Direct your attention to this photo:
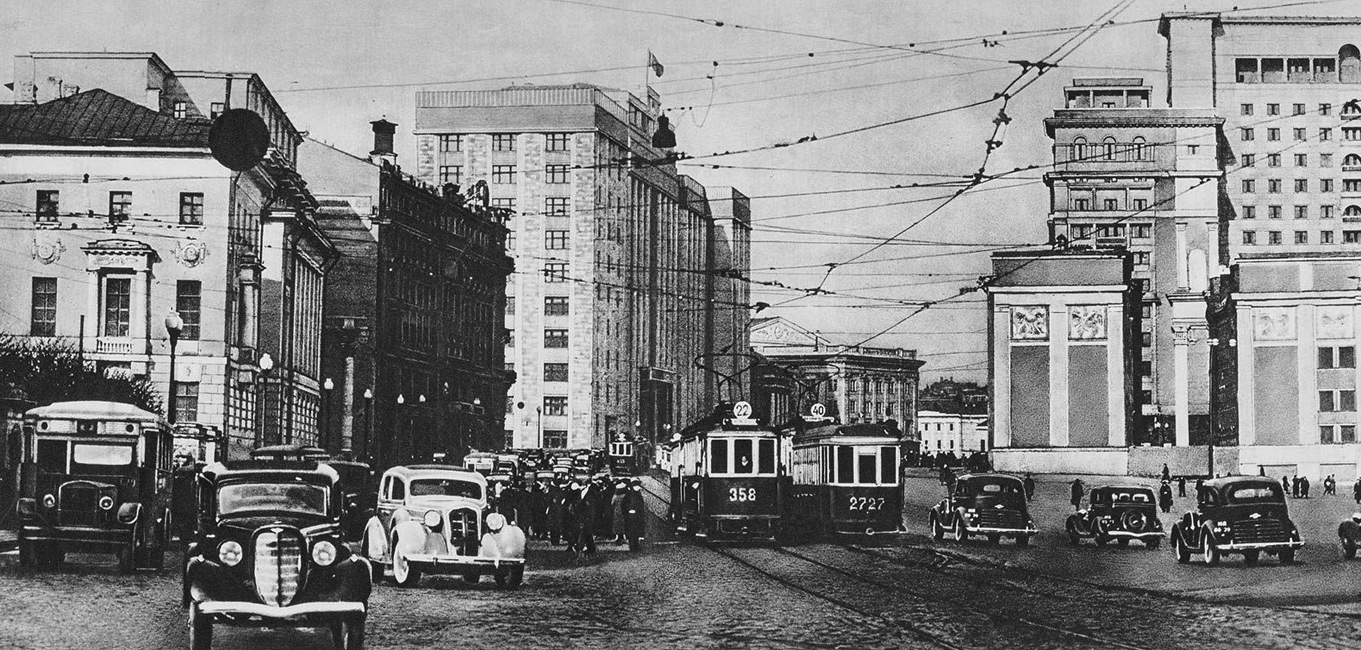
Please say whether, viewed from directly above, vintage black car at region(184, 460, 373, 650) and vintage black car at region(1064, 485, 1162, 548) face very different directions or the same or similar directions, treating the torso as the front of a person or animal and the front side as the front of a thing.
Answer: very different directions

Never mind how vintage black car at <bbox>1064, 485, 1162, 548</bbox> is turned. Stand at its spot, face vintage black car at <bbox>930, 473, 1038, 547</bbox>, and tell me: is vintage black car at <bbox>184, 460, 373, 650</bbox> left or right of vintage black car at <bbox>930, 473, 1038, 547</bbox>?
left

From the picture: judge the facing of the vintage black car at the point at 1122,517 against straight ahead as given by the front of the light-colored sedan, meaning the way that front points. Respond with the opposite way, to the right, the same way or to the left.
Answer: the opposite way

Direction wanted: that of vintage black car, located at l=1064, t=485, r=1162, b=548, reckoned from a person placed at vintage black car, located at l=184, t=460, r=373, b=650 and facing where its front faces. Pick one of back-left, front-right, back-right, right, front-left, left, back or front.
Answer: back-left

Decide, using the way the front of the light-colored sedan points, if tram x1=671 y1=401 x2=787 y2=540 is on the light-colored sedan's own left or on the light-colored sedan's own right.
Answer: on the light-colored sedan's own left

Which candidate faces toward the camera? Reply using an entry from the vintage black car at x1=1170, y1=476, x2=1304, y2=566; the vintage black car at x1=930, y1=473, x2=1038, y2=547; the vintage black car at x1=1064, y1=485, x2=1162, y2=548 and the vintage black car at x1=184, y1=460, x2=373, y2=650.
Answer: the vintage black car at x1=184, y1=460, x2=373, y2=650

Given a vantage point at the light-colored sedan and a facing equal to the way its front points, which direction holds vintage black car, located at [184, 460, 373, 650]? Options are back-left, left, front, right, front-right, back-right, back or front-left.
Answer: front-right

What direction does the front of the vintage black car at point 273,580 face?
toward the camera

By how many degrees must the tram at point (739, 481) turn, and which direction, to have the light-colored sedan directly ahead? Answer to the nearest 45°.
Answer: approximately 45° to its right

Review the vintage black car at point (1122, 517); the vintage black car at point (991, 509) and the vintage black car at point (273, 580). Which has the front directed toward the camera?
the vintage black car at point (273, 580)

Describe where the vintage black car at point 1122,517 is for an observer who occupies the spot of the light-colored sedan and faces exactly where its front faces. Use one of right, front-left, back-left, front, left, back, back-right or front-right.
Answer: left

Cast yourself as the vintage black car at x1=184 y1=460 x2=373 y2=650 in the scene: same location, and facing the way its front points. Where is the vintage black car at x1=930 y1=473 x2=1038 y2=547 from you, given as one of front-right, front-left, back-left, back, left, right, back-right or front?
back-left

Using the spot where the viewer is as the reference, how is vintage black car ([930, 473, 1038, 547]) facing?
facing away from the viewer and to the left of the viewer

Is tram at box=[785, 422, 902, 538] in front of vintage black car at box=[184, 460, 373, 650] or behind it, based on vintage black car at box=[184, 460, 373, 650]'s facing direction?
behind

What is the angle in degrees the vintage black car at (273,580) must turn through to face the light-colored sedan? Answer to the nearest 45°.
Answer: approximately 180°
